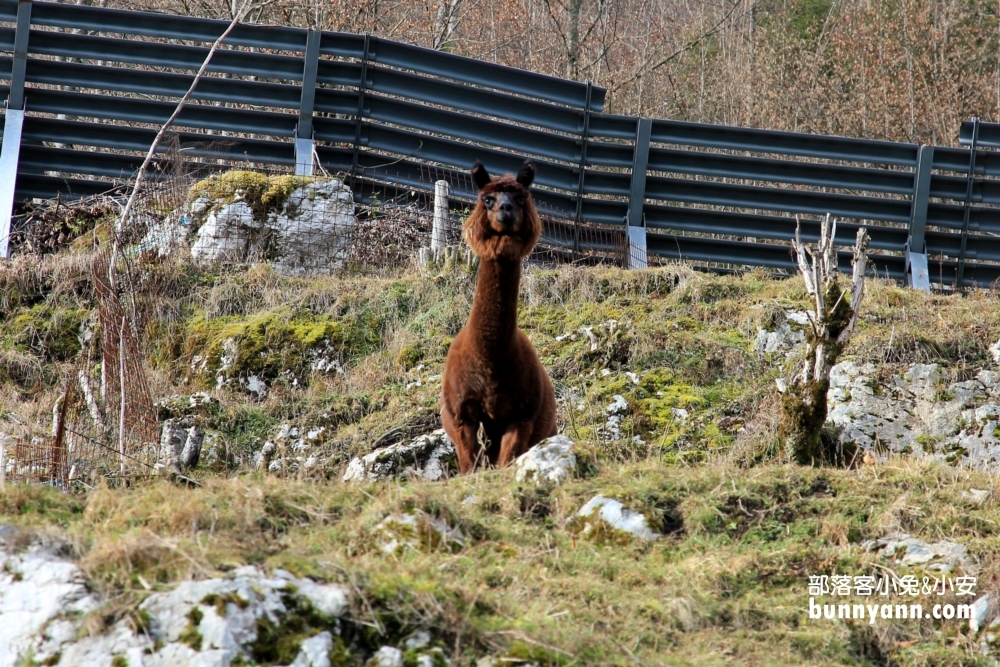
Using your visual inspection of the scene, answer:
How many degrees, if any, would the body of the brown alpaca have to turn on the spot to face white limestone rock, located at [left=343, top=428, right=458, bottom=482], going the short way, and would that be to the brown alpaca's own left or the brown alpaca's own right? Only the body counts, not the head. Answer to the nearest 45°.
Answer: approximately 135° to the brown alpaca's own right

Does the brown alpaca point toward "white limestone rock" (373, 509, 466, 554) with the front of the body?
yes

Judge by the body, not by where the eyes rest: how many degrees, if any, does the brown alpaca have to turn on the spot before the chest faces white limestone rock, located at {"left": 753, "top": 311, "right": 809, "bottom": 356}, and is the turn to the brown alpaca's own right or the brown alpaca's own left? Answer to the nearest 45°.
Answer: approximately 135° to the brown alpaca's own left

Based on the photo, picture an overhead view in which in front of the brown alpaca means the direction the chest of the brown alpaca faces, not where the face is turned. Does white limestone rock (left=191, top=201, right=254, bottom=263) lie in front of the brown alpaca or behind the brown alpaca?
behind

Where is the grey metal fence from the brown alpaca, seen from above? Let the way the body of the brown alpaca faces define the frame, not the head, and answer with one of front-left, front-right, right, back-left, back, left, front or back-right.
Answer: back

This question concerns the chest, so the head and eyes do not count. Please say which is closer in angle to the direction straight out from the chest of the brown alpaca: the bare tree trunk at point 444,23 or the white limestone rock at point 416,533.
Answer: the white limestone rock

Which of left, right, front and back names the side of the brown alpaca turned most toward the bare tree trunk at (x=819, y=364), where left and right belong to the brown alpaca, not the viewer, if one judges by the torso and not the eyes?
left

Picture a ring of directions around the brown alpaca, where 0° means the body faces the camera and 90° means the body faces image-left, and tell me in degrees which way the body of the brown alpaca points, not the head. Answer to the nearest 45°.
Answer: approximately 0°

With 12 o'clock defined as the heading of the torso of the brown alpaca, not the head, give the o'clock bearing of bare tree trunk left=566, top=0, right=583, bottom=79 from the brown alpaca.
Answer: The bare tree trunk is roughly at 6 o'clock from the brown alpaca.

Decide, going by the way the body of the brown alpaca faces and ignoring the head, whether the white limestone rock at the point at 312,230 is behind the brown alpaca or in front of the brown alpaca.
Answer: behind
